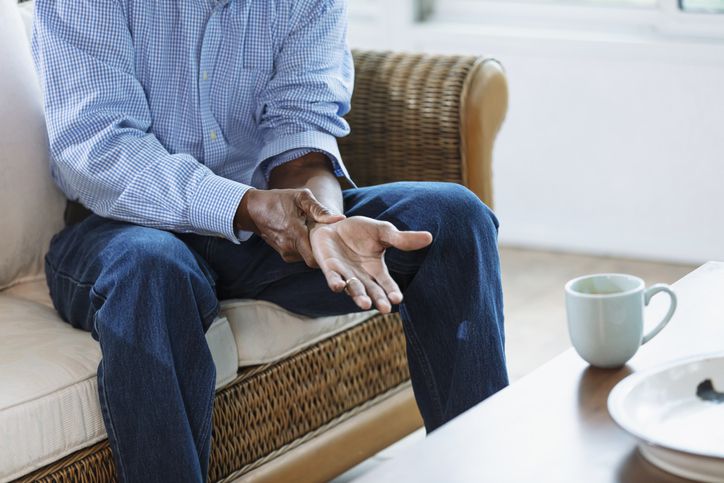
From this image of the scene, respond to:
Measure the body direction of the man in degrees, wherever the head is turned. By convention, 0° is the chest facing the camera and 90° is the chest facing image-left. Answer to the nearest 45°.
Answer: approximately 315°

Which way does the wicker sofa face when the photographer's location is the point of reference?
facing the viewer and to the right of the viewer

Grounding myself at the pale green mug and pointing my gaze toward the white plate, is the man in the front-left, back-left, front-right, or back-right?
back-right
